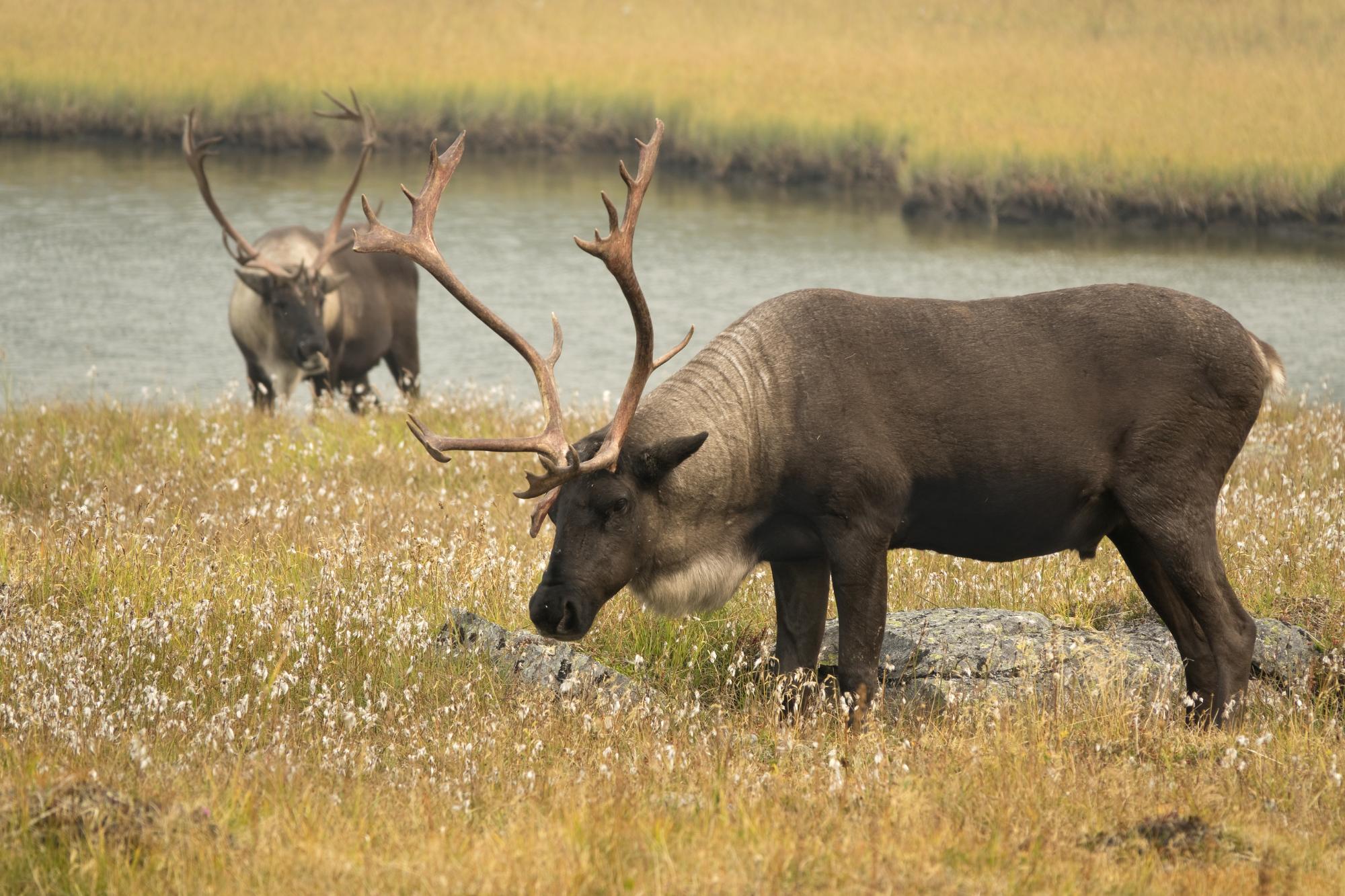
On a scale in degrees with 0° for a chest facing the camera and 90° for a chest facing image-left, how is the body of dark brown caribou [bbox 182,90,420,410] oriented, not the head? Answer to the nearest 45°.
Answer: approximately 45°

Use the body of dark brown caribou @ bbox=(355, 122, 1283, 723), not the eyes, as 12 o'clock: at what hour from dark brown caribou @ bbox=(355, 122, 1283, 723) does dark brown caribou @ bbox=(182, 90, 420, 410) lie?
dark brown caribou @ bbox=(182, 90, 420, 410) is roughly at 2 o'clock from dark brown caribou @ bbox=(355, 122, 1283, 723).

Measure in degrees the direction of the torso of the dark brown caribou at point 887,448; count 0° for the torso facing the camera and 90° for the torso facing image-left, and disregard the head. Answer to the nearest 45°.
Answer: approximately 90°

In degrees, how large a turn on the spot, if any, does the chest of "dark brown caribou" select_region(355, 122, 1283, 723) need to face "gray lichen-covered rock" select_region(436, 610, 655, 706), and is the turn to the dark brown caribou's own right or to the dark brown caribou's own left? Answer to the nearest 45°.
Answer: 0° — it already faces it

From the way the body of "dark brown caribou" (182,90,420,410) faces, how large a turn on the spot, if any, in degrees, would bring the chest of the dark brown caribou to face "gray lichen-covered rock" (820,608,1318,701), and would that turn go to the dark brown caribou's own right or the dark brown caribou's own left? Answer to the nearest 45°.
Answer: approximately 45° to the dark brown caribou's own left
